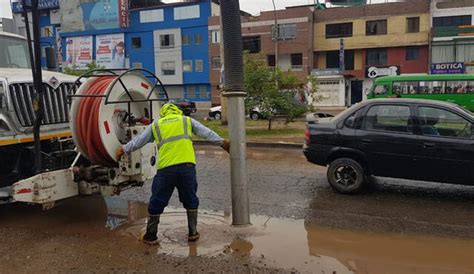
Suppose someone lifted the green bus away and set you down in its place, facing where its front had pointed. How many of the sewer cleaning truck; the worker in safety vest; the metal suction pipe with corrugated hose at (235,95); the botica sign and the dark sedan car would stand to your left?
4

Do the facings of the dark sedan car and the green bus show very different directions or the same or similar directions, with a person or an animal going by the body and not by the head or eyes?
very different directions

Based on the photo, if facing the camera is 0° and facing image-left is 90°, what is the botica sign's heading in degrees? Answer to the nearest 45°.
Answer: approximately 0°

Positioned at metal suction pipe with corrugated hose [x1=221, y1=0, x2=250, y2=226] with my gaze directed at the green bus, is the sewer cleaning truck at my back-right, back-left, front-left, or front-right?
back-left

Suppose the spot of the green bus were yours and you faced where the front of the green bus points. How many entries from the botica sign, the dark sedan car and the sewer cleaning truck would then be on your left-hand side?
2

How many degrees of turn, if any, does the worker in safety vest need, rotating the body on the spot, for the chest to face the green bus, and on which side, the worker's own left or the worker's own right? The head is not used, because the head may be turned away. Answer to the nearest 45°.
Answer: approximately 45° to the worker's own right

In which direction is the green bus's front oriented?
to the viewer's left

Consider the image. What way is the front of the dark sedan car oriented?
to the viewer's right

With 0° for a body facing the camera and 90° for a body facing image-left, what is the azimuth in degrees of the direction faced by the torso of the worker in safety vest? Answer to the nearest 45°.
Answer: approximately 180°
